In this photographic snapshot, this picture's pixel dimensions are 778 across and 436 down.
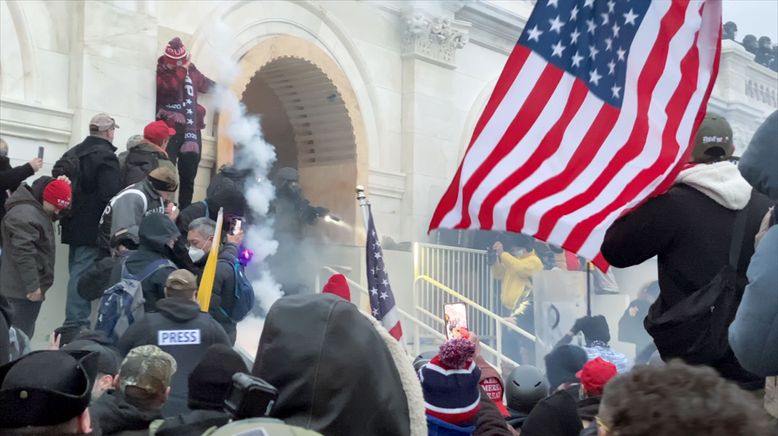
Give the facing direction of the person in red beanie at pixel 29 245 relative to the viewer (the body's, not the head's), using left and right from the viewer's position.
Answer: facing to the right of the viewer

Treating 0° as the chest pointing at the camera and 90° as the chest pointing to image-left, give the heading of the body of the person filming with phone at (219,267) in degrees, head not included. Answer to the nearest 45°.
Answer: approximately 45°

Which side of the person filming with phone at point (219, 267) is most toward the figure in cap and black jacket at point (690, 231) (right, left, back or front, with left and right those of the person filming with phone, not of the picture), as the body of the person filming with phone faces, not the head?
left

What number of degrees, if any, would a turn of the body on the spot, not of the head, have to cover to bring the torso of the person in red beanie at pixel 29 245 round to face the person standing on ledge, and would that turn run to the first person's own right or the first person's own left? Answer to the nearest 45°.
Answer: approximately 45° to the first person's own left

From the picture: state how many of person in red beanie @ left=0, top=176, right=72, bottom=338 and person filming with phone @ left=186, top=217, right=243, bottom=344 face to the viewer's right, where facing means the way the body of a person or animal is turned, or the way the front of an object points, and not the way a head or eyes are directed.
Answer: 1

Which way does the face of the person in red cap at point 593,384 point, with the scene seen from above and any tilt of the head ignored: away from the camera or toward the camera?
away from the camera

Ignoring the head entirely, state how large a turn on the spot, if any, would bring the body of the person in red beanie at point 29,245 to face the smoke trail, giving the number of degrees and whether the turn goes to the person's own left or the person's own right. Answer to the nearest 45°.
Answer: approximately 45° to the person's own left

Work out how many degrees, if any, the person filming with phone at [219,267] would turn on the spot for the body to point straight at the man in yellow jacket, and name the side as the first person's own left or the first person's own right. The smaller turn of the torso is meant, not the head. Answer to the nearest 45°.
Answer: approximately 180°
